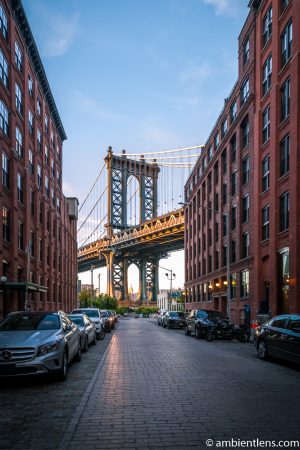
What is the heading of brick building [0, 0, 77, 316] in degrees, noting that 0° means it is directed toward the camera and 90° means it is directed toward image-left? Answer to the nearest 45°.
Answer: approximately 270°

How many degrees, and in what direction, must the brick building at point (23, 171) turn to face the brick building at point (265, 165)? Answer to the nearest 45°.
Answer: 0° — it already faces it

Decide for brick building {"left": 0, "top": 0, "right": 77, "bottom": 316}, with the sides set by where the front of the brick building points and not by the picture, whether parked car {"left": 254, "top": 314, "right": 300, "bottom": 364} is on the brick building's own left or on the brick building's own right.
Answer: on the brick building's own right

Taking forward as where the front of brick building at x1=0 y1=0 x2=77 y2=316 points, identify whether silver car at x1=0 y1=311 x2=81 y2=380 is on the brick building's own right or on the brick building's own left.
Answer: on the brick building's own right
